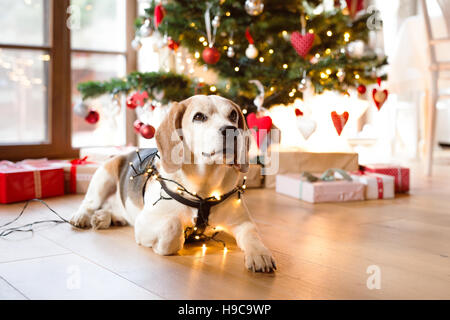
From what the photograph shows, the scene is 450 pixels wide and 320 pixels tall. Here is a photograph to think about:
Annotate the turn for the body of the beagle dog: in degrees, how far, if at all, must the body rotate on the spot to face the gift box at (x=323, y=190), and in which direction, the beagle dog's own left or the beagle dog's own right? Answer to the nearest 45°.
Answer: approximately 90° to the beagle dog's own left

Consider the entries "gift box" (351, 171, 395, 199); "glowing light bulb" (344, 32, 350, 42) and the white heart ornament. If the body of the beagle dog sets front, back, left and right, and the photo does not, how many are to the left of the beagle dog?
3

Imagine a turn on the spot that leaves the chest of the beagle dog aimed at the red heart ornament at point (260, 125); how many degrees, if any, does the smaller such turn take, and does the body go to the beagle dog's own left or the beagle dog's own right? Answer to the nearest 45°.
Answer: approximately 135° to the beagle dog's own left

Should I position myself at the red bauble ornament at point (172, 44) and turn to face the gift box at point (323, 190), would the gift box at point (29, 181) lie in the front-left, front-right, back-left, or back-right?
back-right

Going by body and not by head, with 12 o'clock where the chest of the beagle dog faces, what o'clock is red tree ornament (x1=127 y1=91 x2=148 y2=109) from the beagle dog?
The red tree ornament is roughly at 7 o'clock from the beagle dog.

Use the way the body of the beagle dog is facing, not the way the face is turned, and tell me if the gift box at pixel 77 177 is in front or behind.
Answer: behind

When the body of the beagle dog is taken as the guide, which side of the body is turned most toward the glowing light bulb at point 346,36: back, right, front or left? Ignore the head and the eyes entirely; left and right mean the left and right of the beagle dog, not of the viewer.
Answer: left

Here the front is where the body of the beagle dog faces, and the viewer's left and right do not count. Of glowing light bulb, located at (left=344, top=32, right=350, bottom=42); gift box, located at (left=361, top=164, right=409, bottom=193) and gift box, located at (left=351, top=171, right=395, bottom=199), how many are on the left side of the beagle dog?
3

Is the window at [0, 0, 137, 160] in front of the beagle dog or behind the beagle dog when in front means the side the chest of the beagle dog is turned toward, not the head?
behind

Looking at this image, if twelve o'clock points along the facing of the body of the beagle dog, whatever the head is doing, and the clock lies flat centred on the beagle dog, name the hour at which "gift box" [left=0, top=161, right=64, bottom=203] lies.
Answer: The gift box is roughly at 6 o'clock from the beagle dog.

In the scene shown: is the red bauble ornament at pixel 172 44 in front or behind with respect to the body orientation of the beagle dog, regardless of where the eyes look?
behind

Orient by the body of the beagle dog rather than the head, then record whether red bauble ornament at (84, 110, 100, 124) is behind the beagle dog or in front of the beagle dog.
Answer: behind

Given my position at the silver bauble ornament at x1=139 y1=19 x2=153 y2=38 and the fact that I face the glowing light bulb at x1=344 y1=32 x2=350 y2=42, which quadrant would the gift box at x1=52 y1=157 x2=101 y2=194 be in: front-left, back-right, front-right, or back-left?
back-right

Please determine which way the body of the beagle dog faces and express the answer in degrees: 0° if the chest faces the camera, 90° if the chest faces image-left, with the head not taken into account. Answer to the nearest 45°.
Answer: approximately 315°
